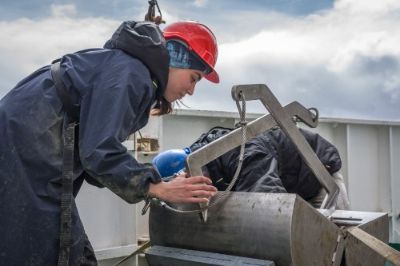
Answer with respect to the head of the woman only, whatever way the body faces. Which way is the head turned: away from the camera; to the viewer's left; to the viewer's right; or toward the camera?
to the viewer's right

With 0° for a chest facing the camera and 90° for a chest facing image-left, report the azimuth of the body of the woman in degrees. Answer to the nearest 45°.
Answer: approximately 270°
